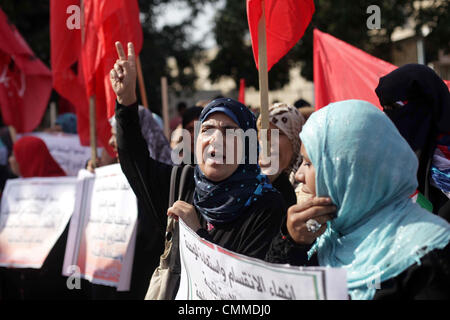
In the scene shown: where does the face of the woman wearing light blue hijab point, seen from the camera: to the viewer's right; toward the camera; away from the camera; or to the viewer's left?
to the viewer's left

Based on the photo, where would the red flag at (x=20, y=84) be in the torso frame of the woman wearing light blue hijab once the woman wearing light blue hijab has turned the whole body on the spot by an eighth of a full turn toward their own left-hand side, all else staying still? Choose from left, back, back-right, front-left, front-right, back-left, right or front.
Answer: right

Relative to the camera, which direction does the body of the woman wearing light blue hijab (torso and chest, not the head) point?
to the viewer's left

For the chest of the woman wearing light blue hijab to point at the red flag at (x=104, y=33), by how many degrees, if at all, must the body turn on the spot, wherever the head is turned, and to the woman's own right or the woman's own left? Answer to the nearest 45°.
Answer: approximately 45° to the woman's own right

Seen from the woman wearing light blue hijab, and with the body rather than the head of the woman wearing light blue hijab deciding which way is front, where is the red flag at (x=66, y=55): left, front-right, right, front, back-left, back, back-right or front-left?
front-right

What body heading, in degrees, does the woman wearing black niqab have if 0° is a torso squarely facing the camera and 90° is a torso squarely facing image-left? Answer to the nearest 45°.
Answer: approximately 45°

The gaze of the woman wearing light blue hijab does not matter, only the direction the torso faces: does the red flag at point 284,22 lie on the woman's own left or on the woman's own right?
on the woman's own right

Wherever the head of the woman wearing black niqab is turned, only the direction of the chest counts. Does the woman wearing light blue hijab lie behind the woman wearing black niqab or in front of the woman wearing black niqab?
in front

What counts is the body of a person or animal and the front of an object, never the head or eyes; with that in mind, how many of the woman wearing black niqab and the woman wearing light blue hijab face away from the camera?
0
